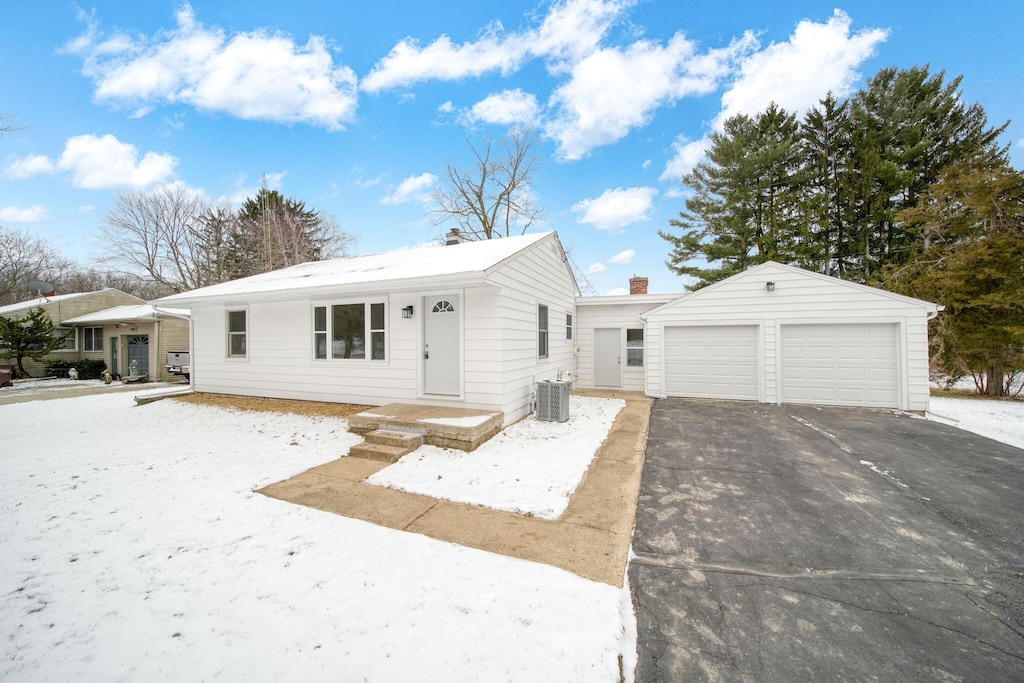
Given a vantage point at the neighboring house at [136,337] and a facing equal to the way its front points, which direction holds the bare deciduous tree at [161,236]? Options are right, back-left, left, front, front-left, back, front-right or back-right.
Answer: back-right

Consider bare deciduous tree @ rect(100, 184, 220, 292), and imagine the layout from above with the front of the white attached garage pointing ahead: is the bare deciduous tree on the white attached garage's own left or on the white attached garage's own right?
on the white attached garage's own right

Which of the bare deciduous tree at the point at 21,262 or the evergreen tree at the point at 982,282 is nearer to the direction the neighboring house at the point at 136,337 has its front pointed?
the evergreen tree

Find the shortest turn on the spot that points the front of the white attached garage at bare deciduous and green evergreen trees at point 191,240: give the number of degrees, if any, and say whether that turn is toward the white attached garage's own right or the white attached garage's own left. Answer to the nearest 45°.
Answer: approximately 90° to the white attached garage's own right

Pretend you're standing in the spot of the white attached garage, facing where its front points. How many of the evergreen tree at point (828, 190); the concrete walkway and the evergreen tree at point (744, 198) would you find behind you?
2
